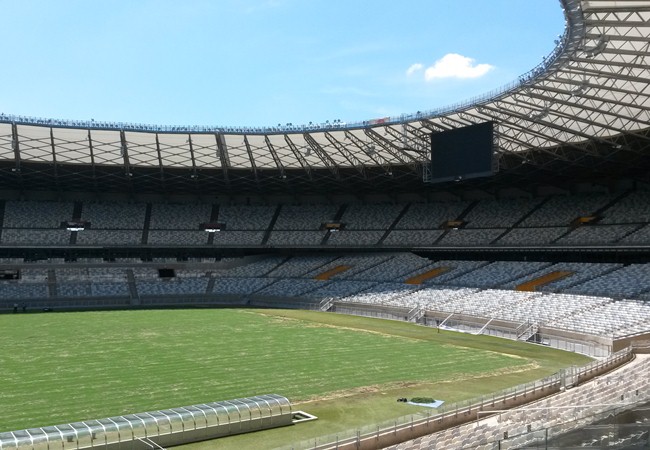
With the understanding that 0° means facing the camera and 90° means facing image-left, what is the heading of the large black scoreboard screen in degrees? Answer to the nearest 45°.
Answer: approximately 45°
